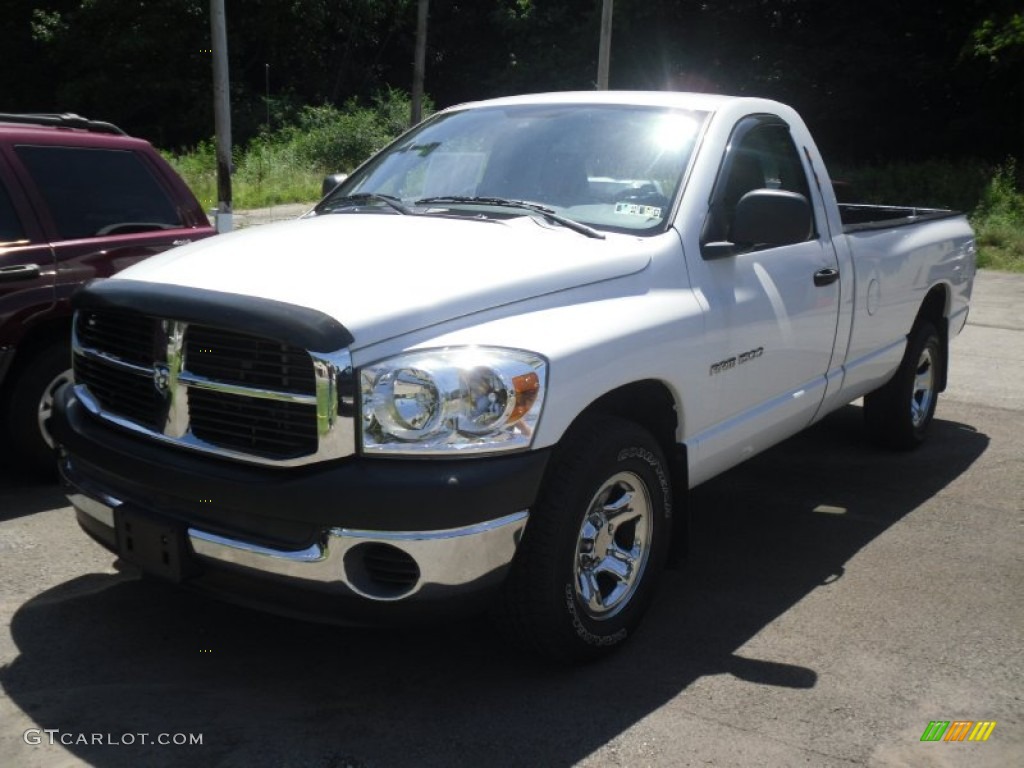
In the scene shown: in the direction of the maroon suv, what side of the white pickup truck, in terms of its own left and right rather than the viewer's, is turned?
right

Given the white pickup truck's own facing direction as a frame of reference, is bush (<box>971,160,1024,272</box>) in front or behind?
behind

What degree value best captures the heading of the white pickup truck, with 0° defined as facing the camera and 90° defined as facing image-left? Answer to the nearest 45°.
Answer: approximately 45°

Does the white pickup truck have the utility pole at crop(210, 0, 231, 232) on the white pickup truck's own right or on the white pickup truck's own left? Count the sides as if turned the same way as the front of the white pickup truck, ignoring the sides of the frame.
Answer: on the white pickup truck's own right

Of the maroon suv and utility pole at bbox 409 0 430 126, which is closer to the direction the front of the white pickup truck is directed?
the maroon suv

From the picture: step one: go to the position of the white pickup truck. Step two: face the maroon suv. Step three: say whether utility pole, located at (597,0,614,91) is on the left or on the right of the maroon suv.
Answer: right
